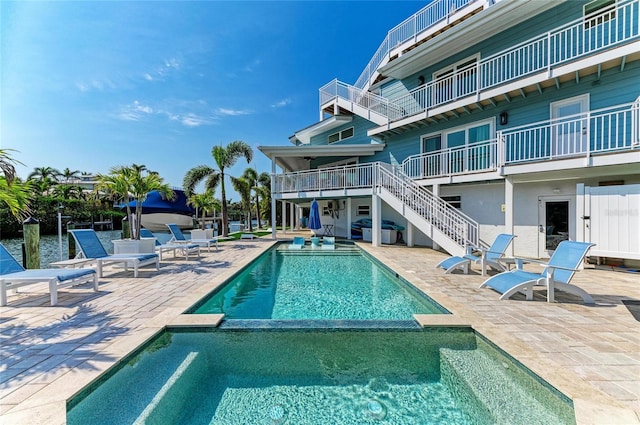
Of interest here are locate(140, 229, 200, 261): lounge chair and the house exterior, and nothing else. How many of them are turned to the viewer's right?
1

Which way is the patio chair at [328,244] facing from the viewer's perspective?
toward the camera

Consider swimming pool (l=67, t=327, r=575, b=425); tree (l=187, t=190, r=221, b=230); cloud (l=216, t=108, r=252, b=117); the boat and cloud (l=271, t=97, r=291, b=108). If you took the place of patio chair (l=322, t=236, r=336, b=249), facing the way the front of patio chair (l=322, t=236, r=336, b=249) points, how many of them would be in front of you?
1

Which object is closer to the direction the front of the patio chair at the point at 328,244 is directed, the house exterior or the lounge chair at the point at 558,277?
the lounge chair

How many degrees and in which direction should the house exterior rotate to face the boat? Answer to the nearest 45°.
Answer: approximately 45° to its right

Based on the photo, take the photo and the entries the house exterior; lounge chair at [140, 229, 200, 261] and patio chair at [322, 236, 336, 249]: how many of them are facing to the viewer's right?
1

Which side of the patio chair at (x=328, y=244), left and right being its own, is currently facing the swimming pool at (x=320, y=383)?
front

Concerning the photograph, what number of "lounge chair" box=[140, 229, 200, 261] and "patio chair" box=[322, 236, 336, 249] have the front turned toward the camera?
1

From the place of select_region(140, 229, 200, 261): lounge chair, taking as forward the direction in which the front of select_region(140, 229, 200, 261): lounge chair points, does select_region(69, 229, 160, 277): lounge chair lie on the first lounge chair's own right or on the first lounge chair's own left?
on the first lounge chair's own right

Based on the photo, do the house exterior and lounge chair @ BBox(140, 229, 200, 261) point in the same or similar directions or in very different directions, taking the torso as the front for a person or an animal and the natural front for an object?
very different directions

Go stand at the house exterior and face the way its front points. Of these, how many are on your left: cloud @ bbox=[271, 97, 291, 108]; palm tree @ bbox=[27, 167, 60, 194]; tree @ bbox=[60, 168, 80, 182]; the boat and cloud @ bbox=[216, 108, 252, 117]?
0

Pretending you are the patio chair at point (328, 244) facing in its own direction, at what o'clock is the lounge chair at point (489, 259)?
The lounge chair is roughly at 11 o'clock from the patio chair.

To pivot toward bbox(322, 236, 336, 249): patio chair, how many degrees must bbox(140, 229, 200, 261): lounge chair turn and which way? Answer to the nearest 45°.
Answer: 0° — it already faces it

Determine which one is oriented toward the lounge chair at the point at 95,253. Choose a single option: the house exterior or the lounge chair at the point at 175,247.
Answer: the house exterior

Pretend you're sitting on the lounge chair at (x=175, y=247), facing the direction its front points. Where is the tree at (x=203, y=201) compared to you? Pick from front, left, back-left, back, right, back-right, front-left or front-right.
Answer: left

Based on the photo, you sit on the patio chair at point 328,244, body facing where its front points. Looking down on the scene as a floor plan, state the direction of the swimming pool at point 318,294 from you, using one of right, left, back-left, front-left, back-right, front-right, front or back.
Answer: front

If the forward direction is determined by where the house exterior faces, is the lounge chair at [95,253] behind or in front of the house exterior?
in front

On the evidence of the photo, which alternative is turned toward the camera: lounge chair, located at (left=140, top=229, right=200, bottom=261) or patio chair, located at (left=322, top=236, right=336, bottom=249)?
the patio chair

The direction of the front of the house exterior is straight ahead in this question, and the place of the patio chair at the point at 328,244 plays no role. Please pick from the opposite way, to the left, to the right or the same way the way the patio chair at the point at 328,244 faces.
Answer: to the left

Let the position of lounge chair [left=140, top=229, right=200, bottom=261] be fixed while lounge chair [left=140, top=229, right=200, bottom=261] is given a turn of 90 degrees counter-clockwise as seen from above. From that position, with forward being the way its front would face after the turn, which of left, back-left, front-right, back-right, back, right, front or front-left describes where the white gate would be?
back-right

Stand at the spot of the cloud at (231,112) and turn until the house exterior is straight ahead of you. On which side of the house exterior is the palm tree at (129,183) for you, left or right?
right
